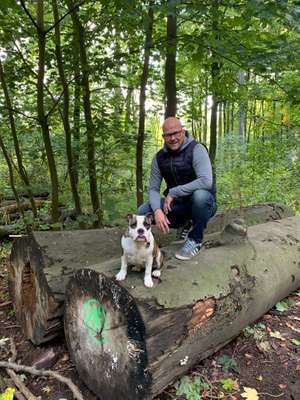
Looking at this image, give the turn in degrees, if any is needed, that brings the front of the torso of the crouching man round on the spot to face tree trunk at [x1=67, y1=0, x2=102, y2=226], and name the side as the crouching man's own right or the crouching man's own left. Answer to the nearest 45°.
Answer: approximately 90° to the crouching man's own right

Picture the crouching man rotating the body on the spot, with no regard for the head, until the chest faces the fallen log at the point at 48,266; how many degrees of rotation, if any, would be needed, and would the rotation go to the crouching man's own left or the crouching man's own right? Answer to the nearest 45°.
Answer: approximately 45° to the crouching man's own right

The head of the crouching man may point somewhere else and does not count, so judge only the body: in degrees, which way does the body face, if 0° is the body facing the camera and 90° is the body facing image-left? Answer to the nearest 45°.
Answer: approximately 45°

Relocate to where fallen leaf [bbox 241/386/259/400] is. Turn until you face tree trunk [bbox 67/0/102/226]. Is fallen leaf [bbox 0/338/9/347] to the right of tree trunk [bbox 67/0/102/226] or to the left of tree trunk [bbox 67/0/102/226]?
left

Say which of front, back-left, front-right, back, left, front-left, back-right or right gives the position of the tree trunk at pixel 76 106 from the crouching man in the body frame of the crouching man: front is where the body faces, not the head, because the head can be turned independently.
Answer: right
